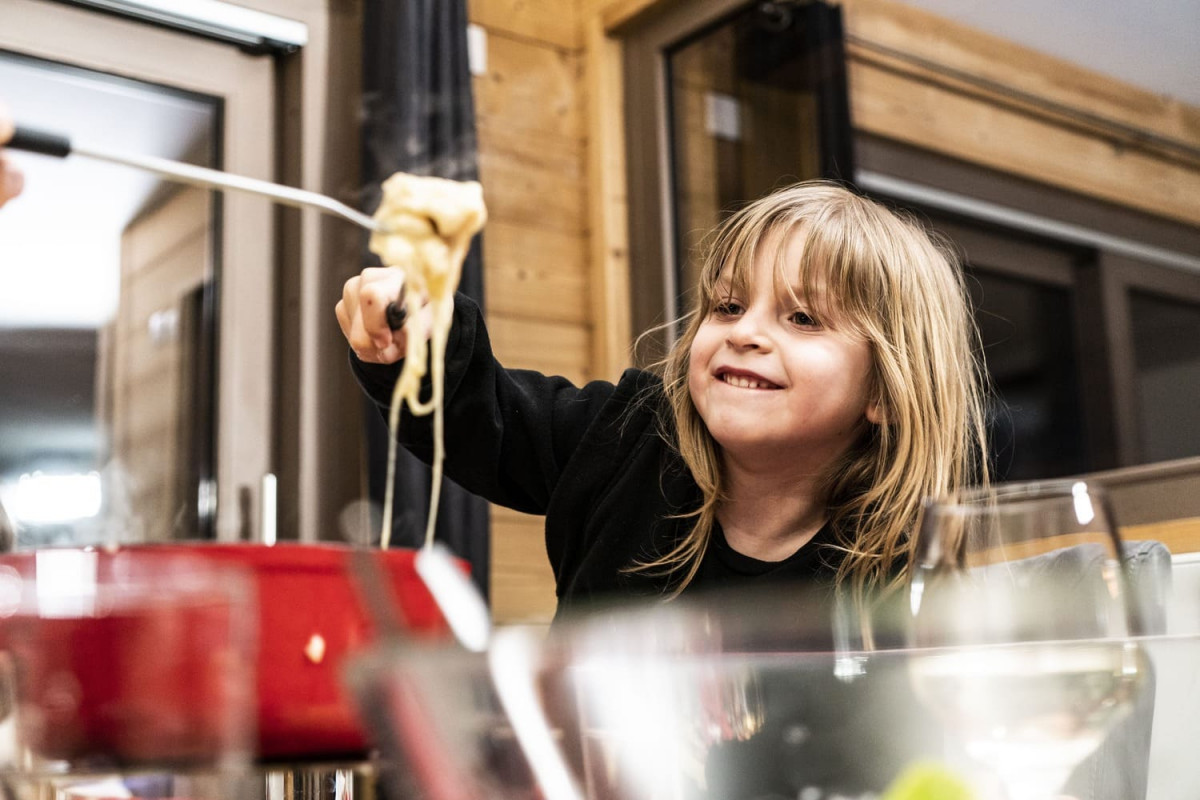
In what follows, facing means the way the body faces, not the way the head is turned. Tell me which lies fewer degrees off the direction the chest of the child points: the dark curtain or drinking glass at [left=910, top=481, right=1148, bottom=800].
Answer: the drinking glass

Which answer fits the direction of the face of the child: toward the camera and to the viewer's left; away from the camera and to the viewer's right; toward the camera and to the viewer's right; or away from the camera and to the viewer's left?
toward the camera and to the viewer's left

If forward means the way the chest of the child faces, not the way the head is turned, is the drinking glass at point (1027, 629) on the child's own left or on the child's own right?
on the child's own left
